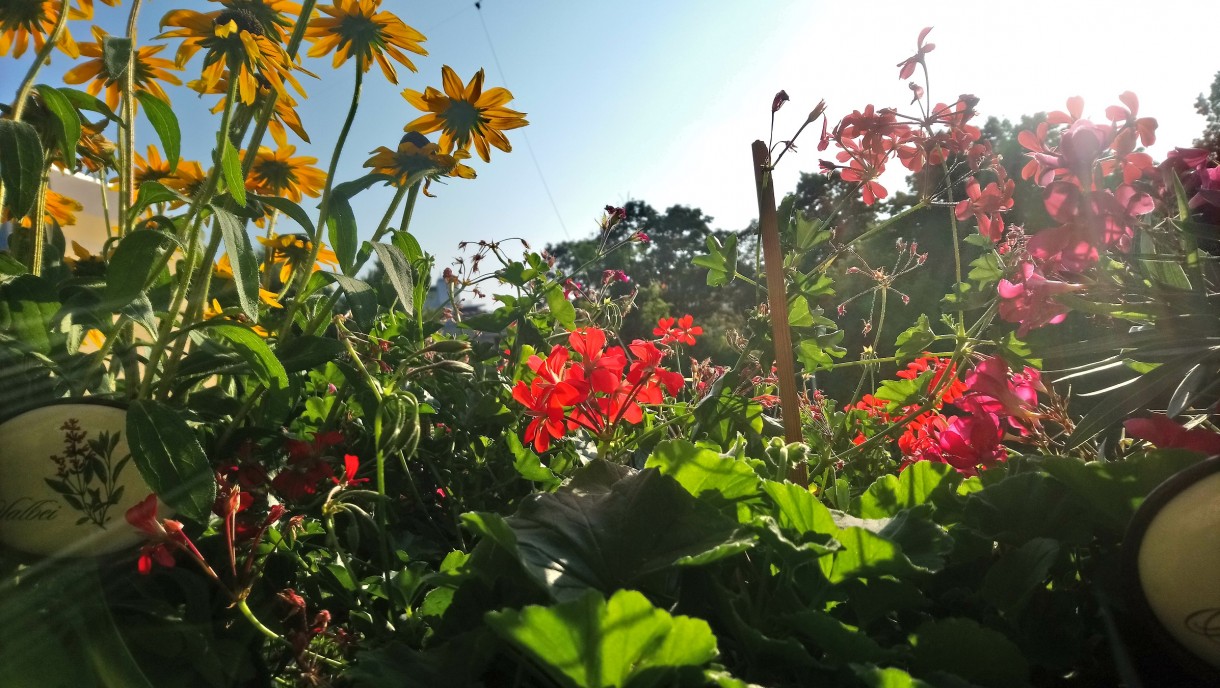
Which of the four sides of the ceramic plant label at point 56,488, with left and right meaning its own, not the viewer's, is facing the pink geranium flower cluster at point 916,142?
left

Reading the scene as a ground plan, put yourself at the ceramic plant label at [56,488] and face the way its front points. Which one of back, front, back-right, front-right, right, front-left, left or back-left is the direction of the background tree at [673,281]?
back-left

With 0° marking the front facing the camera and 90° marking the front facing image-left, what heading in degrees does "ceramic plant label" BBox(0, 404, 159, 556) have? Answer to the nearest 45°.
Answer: approximately 0°

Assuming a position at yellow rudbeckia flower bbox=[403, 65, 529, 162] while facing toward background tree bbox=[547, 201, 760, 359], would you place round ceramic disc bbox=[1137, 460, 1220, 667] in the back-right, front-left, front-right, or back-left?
back-right

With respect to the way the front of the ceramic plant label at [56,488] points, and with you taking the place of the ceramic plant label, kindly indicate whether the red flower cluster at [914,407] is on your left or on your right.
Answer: on your left
